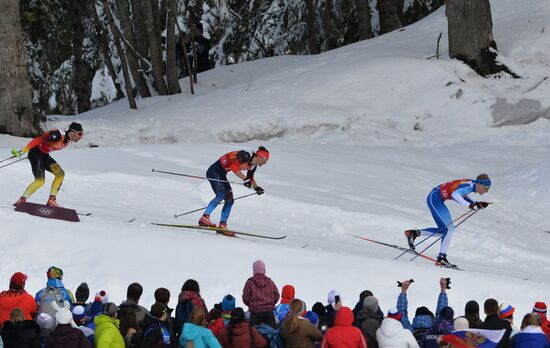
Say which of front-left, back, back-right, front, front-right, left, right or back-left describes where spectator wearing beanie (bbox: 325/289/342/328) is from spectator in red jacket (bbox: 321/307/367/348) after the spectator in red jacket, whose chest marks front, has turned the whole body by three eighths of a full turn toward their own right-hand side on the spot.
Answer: back-left

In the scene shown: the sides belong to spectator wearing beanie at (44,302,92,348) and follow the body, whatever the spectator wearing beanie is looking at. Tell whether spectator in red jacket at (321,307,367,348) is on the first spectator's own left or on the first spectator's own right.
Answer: on the first spectator's own right

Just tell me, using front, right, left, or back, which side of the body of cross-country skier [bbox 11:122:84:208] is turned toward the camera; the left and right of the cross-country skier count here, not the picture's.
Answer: right

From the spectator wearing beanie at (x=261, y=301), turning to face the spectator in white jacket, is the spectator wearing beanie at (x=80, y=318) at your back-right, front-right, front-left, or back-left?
back-right

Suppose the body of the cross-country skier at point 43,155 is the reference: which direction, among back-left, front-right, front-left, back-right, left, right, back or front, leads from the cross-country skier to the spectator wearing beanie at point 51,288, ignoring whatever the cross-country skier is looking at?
right

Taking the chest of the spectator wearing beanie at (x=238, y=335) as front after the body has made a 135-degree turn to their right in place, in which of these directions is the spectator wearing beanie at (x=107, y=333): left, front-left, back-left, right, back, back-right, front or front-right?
back-right

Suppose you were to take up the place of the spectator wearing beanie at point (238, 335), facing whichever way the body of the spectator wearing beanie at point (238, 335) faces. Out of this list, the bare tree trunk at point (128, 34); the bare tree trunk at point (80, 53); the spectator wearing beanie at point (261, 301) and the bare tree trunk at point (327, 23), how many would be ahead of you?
4

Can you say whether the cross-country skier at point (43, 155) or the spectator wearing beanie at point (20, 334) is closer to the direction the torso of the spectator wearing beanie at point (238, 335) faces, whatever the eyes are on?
the cross-country skier

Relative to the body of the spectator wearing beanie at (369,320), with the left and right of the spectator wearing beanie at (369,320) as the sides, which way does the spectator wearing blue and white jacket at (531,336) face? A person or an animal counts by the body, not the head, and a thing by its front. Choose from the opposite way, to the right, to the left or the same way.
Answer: the same way

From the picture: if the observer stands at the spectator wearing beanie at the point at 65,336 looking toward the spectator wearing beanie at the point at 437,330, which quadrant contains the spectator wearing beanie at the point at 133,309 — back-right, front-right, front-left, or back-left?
front-left

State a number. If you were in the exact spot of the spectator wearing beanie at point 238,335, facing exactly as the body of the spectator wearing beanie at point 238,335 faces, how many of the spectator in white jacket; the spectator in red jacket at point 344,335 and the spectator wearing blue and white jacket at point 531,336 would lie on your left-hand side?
0

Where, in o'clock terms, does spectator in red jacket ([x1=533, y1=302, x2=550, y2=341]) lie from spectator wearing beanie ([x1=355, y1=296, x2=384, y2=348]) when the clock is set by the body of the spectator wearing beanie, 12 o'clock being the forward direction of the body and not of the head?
The spectator in red jacket is roughly at 3 o'clock from the spectator wearing beanie.

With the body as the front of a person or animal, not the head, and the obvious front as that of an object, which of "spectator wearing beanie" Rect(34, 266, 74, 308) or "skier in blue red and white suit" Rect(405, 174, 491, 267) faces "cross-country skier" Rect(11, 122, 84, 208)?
the spectator wearing beanie

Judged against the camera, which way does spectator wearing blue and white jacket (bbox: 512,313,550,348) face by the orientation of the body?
away from the camera

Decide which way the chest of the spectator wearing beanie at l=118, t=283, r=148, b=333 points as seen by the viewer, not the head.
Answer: away from the camera

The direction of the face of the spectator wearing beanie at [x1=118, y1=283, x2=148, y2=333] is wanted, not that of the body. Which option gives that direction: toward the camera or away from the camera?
away from the camera

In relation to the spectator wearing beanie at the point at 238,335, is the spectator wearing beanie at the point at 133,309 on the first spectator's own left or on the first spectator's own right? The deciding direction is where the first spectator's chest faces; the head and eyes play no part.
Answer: on the first spectator's own left

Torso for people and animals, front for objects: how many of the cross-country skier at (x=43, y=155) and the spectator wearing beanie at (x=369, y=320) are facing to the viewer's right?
1

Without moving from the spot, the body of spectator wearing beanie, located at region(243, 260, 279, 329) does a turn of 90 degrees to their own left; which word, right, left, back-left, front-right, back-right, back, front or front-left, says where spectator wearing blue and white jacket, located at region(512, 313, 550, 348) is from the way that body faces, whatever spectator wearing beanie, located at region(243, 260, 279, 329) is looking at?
back-left

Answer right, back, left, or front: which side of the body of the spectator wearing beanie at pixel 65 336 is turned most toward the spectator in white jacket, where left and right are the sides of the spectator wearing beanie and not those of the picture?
right

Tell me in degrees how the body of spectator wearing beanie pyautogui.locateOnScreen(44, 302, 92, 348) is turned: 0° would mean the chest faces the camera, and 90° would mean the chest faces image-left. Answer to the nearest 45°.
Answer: approximately 180°

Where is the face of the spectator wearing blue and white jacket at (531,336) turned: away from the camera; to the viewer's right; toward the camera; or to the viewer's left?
away from the camera

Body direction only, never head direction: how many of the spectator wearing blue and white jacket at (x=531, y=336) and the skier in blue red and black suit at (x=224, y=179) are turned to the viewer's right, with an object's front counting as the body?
1

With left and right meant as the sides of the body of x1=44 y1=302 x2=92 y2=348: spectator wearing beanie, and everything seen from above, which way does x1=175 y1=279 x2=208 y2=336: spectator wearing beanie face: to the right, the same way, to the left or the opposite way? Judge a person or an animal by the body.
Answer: the same way

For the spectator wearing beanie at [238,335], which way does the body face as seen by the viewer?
away from the camera
